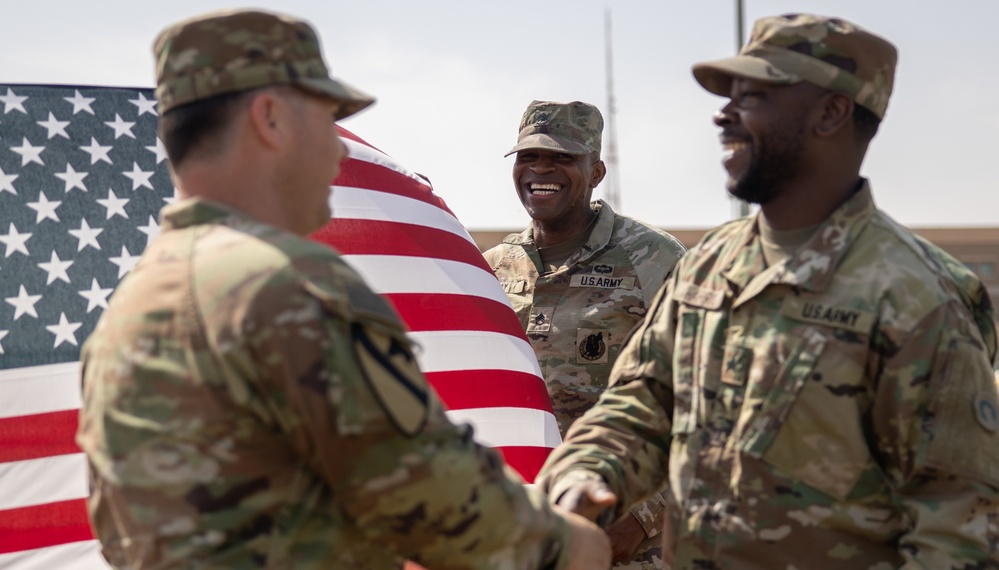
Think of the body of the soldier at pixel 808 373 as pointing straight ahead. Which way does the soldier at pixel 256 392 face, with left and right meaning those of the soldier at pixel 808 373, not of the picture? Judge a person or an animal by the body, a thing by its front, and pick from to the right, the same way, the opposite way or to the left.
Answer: the opposite way

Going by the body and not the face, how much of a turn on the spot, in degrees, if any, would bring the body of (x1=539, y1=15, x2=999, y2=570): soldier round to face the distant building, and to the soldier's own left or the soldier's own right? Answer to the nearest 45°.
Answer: approximately 135° to the soldier's own right

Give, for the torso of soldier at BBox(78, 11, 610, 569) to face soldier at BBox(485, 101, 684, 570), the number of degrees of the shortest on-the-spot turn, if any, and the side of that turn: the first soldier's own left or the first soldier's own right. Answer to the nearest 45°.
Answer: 0° — they already face them

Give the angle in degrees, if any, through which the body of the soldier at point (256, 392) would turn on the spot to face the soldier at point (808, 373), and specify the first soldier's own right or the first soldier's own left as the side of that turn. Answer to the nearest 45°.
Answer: approximately 45° to the first soldier's own right

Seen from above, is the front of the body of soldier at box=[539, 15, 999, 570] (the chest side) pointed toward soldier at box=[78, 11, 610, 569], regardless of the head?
yes

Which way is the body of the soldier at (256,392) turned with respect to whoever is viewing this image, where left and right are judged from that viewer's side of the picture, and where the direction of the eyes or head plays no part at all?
facing away from the viewer and to the right of the viewer

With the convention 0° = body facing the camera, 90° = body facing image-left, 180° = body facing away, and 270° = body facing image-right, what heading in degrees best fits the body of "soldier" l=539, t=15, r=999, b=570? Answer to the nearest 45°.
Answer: approximately 45°

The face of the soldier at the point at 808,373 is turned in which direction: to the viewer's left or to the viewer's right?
to the viewer's left

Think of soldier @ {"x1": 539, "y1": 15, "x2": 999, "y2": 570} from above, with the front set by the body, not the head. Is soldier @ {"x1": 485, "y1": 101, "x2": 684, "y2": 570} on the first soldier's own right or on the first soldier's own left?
on the first soldier's own right
